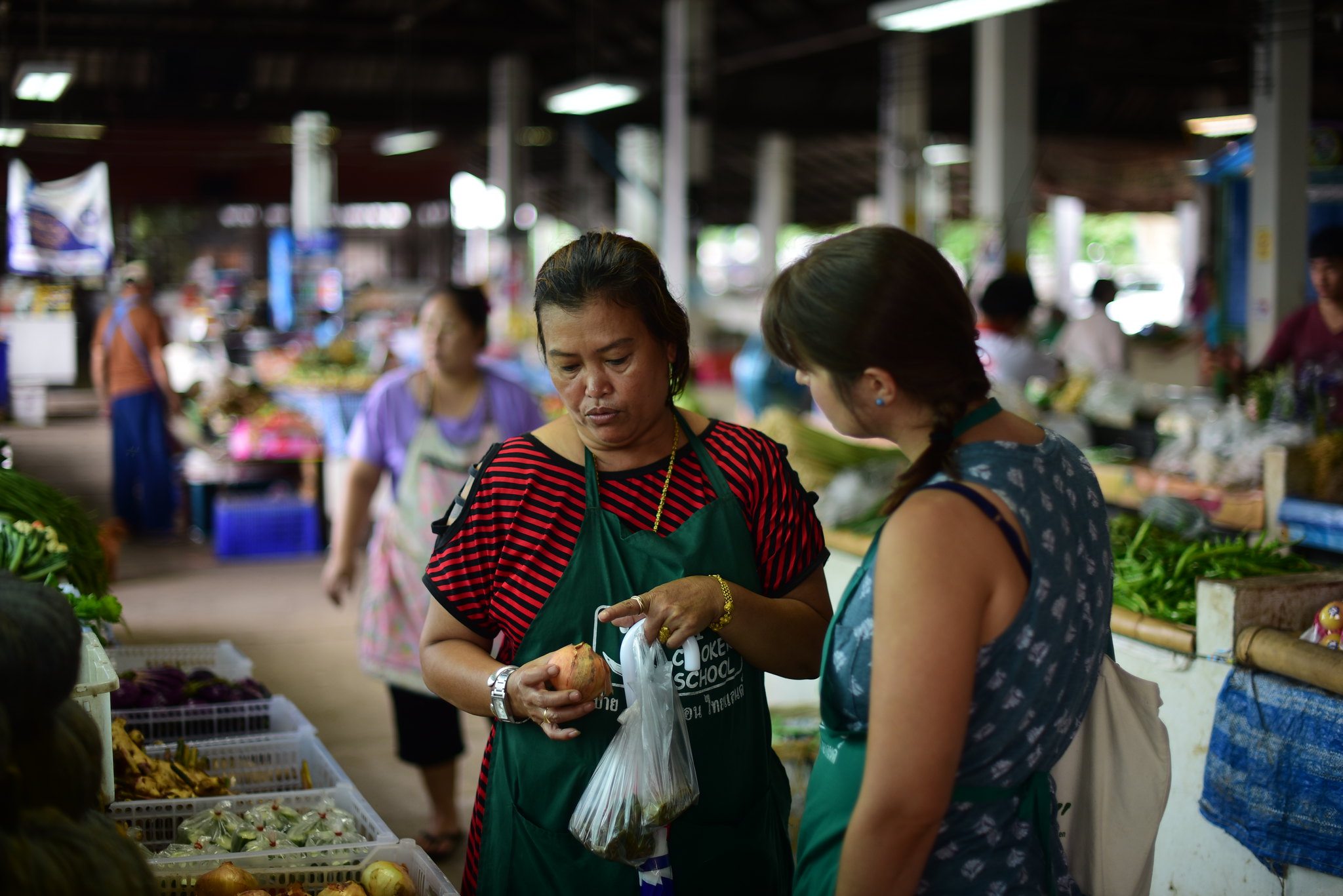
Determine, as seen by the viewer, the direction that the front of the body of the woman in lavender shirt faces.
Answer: toward the camera

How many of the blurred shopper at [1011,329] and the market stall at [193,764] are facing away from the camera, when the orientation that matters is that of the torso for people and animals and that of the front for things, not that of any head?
1

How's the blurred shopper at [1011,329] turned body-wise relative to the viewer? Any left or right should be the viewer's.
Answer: facing away from the viewer

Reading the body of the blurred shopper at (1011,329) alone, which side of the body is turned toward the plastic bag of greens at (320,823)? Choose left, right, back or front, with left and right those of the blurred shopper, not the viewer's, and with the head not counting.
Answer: back

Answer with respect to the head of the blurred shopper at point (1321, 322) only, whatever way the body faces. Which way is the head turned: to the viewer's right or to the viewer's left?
to the viewer's left

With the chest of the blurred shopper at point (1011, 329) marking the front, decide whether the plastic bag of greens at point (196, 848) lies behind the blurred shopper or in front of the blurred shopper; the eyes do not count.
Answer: behind

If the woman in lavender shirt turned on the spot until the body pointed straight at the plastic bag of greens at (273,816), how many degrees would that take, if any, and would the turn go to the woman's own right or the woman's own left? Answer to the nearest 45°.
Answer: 0° — they already face it

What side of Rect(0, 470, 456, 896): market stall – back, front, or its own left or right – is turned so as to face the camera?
right

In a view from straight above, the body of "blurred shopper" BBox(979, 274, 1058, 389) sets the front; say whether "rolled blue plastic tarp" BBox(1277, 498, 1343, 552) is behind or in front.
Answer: behind

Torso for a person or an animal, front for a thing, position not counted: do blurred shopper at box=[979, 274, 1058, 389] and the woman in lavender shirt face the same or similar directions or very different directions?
very different directions

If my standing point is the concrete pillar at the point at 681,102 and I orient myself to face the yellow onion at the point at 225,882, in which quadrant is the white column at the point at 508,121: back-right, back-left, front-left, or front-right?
back-right

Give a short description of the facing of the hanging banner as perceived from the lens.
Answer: facing the viewer

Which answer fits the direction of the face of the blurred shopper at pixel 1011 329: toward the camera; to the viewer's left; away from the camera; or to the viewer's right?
away from the camera

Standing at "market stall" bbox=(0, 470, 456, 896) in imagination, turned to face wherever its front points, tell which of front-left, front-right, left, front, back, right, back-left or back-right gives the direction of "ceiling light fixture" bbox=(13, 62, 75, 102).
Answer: left

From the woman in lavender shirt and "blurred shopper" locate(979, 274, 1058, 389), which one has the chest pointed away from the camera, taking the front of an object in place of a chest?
the blurred shopper
